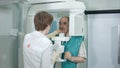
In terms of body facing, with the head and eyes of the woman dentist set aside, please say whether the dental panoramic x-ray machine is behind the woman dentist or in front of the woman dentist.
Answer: in front

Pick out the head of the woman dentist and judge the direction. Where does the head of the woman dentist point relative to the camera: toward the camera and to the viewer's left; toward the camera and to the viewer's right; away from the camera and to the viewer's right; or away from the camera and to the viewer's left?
away from the camera and to the viewer's right

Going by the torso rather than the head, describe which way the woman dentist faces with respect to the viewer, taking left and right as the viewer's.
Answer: facing away from the viewer and to the right of the viewer
